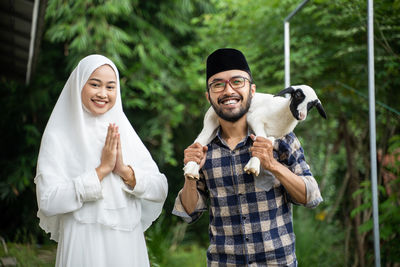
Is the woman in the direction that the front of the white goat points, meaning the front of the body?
no

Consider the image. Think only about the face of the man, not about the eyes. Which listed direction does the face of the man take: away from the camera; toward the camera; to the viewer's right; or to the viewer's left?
toward the camera

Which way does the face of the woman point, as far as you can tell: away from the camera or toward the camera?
toward the camera

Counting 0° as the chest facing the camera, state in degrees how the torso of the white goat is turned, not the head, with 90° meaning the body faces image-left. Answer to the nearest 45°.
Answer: approximately 270°
